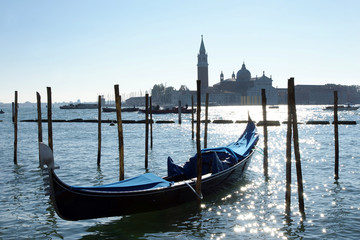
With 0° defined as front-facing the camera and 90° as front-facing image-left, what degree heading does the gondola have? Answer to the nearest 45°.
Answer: approximately 45°
